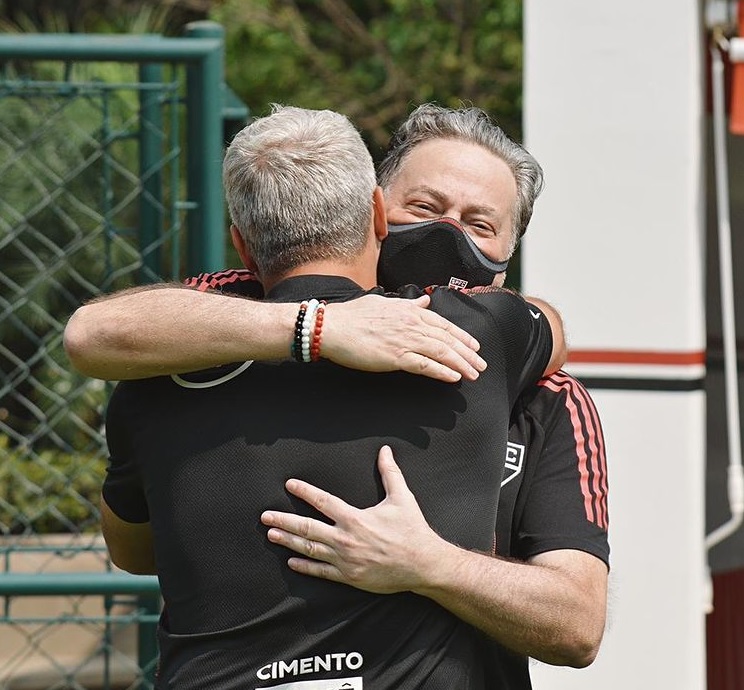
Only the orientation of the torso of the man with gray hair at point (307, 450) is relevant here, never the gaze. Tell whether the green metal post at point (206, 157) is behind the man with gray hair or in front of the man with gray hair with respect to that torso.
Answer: in front

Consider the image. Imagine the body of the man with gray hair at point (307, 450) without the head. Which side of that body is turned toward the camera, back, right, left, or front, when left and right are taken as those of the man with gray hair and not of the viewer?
back

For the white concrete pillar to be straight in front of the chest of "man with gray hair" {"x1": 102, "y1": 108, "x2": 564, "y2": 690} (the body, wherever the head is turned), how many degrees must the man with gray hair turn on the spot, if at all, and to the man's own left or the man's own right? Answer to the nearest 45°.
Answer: approximately 45° to the man's own right

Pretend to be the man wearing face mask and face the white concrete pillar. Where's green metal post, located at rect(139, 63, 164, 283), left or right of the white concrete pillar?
left

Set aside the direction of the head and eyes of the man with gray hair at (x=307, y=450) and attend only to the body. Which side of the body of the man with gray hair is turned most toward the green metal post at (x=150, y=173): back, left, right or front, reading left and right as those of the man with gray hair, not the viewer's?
front
